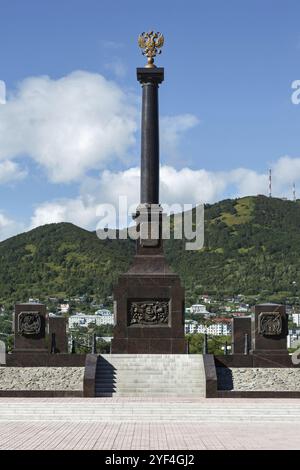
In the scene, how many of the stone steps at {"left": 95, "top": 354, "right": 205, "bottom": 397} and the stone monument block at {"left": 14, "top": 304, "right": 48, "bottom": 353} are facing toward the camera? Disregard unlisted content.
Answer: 2

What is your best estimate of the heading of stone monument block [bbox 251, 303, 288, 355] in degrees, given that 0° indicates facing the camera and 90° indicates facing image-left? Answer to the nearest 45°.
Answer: approximately 0°

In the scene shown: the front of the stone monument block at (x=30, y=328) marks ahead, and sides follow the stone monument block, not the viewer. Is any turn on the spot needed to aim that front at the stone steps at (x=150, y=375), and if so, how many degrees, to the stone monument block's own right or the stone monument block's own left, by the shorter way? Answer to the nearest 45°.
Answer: approximately 45° to the stone monument block's own left

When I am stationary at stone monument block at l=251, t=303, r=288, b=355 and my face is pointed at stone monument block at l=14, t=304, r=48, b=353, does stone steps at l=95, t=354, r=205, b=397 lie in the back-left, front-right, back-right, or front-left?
front-left

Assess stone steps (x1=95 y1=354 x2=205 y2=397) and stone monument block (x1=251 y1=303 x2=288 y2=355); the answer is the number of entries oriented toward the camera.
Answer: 2

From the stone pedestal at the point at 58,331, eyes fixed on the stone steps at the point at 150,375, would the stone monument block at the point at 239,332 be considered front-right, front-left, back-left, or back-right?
front-left

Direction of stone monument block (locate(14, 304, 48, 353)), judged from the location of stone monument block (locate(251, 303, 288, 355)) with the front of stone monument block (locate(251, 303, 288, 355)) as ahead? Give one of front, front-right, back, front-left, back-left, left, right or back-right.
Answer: right

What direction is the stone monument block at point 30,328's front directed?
toward the camera

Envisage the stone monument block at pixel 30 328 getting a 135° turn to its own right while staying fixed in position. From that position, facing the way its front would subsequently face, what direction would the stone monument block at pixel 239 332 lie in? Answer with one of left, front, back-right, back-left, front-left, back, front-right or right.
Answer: back-right

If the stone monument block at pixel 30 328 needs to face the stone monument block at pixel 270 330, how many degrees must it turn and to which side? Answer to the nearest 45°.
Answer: approximately 90° to its left

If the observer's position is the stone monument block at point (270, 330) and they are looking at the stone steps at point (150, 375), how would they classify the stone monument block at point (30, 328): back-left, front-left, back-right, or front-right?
front-right

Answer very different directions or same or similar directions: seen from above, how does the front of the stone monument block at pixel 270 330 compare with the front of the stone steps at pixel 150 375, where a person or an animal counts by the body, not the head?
same or similar directions

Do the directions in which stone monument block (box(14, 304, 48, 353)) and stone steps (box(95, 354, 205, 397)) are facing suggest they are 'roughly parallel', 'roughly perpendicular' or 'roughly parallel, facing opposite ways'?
roughly parallel

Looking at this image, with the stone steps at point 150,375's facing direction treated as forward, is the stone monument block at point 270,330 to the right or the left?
on its left

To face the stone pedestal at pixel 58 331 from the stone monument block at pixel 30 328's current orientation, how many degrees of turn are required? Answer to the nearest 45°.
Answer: approximately 135° to its left

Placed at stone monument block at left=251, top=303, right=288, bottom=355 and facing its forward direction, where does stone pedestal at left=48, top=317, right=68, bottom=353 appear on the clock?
The stone pedestal is roughly at 3 o'clock from the stone monument block.

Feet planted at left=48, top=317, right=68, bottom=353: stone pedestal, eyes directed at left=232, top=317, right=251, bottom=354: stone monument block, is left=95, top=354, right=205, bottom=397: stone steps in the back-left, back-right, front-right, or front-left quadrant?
front-right

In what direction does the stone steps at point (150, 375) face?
toward the camera
